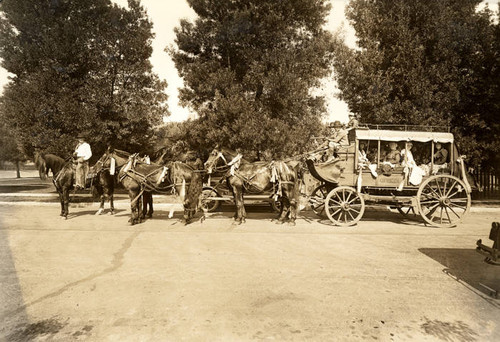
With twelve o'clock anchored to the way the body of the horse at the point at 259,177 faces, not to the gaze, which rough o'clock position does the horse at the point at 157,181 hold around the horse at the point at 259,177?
the horse at the point at 157,181 is roughly at 12 o'clock from the horse at the point at 259,177.

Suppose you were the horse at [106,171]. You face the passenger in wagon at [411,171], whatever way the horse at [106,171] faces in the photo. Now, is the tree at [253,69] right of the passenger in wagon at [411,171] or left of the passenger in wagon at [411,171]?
left

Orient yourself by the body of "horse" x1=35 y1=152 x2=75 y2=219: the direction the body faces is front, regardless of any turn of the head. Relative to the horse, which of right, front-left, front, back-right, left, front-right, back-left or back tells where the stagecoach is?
back-left

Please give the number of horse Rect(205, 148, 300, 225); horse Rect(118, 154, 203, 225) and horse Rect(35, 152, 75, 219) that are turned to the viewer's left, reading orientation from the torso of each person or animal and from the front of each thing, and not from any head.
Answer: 3

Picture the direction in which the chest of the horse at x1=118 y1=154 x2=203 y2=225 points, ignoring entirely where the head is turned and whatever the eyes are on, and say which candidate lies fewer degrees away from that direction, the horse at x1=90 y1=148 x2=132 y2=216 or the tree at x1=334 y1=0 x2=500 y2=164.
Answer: the horse

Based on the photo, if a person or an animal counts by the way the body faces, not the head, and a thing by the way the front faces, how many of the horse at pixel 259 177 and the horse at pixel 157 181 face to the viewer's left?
2

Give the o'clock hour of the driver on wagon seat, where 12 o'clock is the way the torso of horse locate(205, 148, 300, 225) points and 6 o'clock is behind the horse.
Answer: The driver on wagon seat is roughly at 6 o'clock from the horse.

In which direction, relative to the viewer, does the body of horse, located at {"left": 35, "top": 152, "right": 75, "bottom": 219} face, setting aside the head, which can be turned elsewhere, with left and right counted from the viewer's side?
facing to the left of the viewer

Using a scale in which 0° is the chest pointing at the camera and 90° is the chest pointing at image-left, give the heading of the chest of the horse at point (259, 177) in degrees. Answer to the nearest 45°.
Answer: approximately 90°

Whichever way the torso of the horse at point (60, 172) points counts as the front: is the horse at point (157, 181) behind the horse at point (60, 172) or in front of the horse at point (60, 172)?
behind

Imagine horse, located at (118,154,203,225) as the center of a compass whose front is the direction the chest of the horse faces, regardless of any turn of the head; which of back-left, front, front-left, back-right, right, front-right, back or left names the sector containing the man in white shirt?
front-right

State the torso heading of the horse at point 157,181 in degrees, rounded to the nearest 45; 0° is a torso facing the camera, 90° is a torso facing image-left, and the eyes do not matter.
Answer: approximately 90°

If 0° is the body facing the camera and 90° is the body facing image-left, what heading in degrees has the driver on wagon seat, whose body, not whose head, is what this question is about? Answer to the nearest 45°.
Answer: approximately 90°
